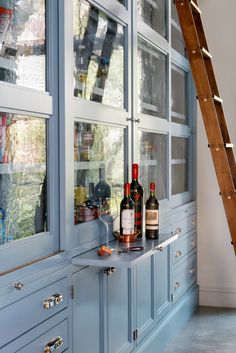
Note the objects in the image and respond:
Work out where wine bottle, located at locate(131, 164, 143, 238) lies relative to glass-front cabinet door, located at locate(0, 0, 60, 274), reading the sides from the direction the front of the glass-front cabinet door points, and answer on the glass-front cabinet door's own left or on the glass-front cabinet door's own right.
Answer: on the glass-front cabinet door's own left

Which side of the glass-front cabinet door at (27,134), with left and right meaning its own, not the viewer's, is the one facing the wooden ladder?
left

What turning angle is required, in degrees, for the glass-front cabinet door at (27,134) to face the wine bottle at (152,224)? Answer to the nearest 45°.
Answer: approximately 90° to its left

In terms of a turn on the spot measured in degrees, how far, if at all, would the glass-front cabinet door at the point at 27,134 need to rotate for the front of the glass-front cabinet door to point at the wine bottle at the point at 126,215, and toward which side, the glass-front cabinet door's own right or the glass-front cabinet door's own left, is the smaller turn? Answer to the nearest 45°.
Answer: approximately 90° to the glass-front cabinet door's own left
